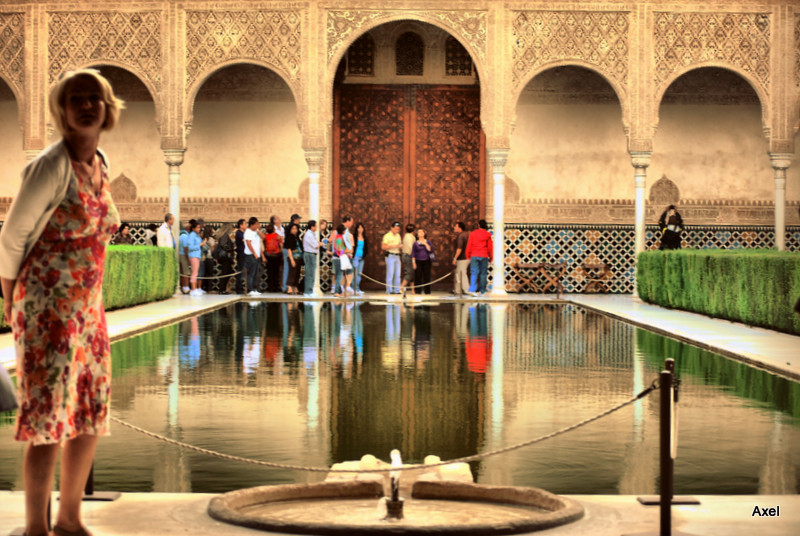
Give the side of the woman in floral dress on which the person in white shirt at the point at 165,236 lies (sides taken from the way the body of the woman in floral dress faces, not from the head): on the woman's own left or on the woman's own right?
on the woman's own left

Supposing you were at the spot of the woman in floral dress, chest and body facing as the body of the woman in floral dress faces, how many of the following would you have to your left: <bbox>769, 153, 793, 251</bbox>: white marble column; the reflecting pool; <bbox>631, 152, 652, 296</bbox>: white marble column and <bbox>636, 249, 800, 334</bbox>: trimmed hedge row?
4

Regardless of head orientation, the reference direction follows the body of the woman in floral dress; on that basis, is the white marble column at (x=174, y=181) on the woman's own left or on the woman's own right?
on the woman's own left

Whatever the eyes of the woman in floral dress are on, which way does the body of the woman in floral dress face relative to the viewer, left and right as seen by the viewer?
facing the viewer and to the right of the viewer
